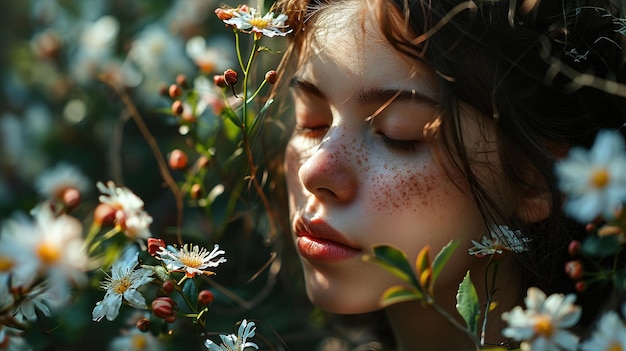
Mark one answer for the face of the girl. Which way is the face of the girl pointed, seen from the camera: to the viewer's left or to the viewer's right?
to the viewer's left
